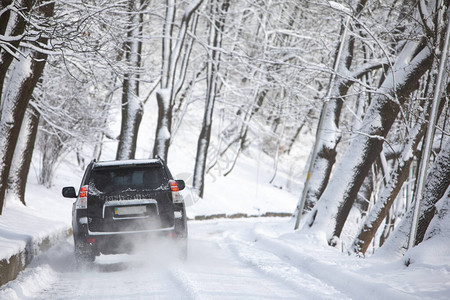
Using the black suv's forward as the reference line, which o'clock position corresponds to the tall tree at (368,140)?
The tall tree is roughly at 2 o'clock from the black suv.

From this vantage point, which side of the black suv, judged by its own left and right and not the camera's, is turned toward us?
back

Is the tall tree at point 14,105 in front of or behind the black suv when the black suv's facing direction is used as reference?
in front

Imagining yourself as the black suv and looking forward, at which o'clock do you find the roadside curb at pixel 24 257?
The roadside curb is roughly at 7 o'clock from the black suv.

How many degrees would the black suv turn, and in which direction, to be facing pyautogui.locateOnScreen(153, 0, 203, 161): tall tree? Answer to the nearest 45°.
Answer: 0° — it already faces it

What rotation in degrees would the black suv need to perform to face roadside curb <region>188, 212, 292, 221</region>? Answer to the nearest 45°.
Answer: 0° — it already faces it
